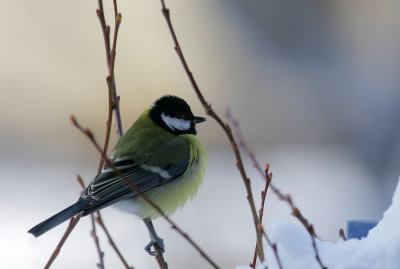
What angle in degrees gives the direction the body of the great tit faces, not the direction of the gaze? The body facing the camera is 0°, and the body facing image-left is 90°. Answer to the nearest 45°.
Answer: approximately 270°
